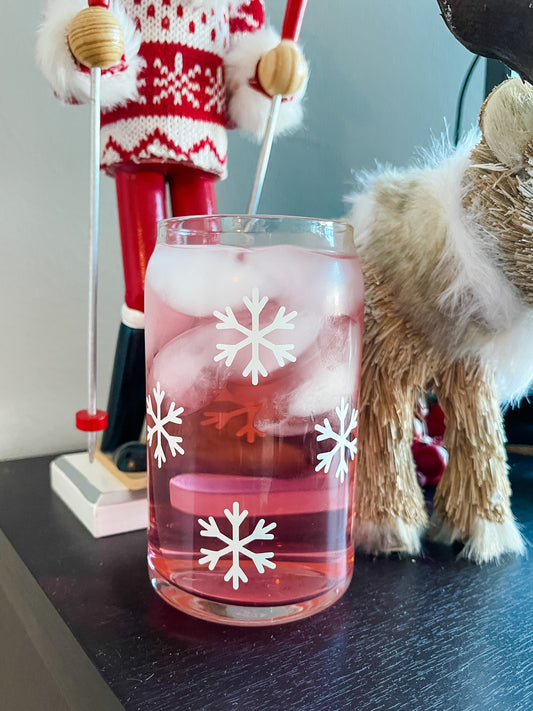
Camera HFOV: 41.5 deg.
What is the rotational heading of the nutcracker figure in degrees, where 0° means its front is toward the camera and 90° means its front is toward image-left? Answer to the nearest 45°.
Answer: approximately 315°
